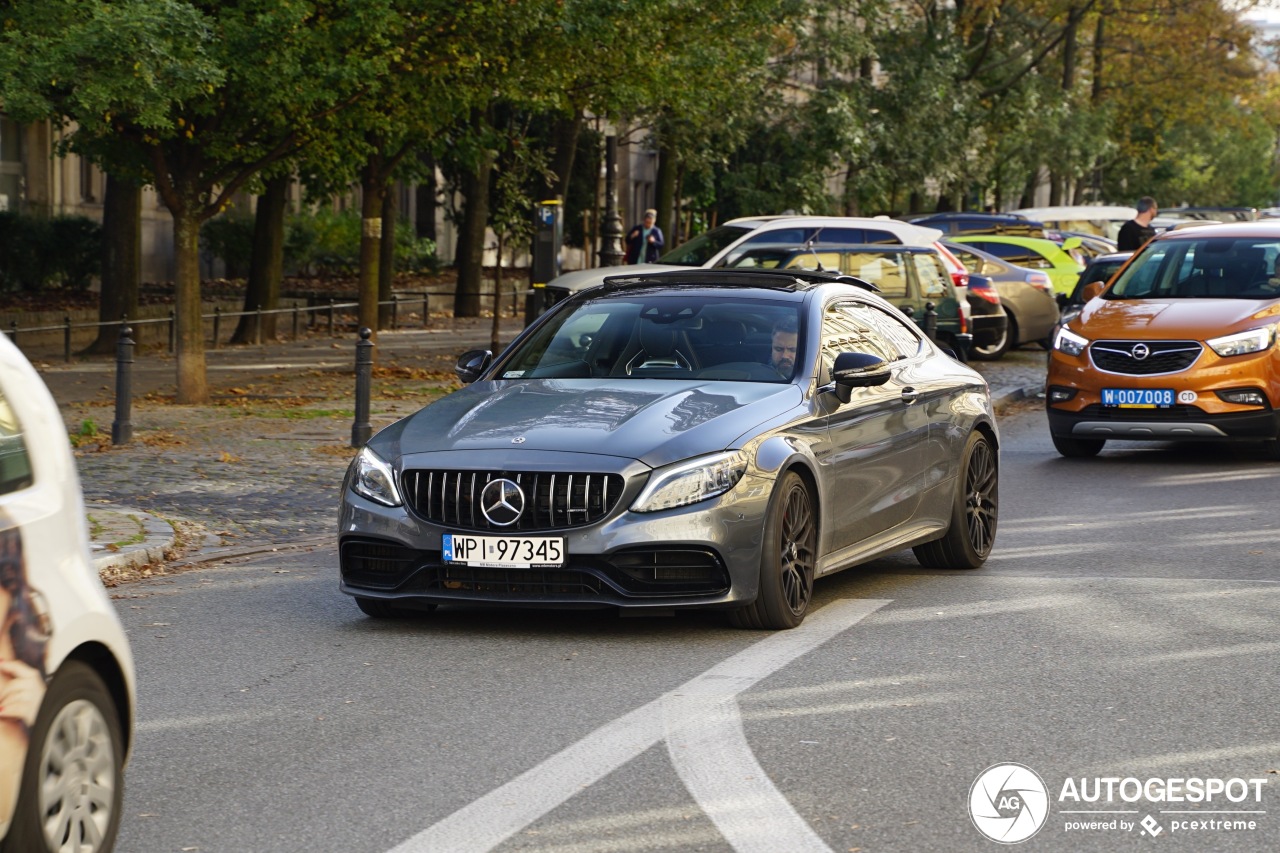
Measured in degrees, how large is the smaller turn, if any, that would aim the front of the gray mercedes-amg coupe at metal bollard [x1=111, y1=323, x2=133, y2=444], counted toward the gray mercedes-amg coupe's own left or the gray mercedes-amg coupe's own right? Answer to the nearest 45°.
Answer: approximately 90° to the gray mercedes-amg coupe's own right

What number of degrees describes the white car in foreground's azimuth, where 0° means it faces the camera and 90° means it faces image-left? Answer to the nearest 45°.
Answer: approximately 45°

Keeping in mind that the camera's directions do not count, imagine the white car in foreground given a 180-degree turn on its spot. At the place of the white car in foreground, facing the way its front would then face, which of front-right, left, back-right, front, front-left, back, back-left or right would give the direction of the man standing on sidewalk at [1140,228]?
front

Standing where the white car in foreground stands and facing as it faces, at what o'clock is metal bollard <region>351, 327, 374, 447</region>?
The metal bollard is roughly at 5 o'clock from the white car in foreground.

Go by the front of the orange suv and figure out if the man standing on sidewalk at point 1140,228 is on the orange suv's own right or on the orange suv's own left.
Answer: on the orange suv's own right

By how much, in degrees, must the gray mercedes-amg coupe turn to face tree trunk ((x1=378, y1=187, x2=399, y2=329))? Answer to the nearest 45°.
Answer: approximately 135° to its right

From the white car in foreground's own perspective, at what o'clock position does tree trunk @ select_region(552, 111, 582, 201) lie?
The tree trunk is roughly at 5 o'clock from the white car in foreground.
